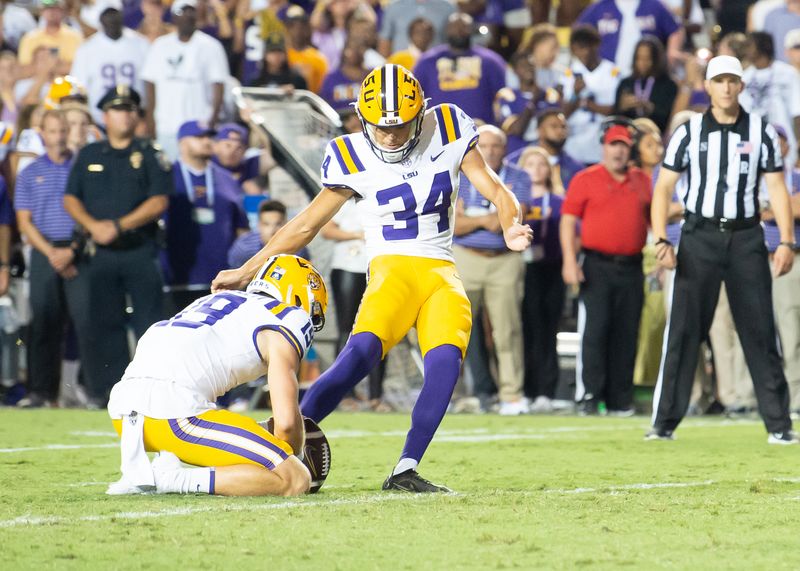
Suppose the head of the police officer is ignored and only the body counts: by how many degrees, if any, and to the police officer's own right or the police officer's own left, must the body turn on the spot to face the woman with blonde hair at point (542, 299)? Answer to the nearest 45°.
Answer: approximately 90° to the police officer's own left

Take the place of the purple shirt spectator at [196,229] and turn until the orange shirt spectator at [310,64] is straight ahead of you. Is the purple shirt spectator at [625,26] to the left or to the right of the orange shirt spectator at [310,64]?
right

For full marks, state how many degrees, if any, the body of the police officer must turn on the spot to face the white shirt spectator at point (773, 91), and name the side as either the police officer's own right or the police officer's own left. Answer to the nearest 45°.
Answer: approximately 90° to the police officer's own left

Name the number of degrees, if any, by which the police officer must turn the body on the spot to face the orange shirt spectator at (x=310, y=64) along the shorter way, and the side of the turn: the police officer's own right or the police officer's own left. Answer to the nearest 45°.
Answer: approximately 135° to the police officer's own left

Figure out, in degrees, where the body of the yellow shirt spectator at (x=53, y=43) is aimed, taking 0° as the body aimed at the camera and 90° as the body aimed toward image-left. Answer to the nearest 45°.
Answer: approximately 0°

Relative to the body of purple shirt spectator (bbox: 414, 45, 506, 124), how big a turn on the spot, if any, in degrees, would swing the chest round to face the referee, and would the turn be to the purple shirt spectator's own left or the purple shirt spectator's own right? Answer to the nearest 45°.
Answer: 0° — they already face them

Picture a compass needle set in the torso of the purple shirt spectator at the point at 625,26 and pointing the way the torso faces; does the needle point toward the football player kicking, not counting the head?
yes

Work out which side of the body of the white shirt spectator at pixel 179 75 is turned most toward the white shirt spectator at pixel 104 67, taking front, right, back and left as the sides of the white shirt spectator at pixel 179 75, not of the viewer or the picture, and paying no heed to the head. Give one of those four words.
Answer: right

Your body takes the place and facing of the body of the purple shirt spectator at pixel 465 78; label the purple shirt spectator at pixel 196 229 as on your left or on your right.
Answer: on your right
